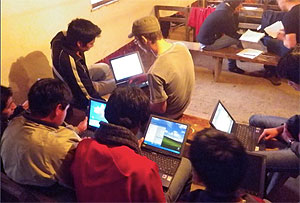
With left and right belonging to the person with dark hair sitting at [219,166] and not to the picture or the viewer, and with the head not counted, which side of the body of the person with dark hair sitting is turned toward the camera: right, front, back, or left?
back

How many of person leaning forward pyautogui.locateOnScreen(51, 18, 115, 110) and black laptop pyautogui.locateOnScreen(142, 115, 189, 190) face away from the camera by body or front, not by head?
0

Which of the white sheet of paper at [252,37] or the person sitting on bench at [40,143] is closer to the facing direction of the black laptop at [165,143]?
the person sitting on bench

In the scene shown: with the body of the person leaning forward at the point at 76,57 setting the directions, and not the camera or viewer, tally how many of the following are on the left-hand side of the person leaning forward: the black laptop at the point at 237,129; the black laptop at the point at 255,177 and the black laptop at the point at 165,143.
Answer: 0

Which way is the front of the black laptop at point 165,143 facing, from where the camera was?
facing the viewer

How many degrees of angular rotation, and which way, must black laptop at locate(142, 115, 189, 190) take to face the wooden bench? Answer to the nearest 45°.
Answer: approximately 135° to its left

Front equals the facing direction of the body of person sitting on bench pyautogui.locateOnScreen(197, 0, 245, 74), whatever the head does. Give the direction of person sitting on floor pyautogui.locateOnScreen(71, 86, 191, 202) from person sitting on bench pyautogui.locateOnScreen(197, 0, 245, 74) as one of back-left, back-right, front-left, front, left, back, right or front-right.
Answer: right

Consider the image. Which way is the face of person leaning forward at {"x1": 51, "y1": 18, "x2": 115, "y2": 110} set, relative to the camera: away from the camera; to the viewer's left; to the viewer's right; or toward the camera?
to the viewer's right

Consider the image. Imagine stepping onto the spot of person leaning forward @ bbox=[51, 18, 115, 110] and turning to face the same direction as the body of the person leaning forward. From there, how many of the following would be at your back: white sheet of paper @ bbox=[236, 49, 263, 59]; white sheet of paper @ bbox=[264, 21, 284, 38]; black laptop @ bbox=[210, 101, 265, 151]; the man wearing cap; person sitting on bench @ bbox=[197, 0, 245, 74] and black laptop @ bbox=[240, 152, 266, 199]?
0

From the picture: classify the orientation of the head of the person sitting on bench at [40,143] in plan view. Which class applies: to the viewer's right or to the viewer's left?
to the viewer's right

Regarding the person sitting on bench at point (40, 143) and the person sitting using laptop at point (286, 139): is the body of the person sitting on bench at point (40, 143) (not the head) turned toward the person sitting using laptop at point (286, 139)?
no

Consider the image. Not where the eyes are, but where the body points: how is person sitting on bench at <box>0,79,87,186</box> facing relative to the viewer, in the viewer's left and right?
facing away from the viewer and to the right of the viewer

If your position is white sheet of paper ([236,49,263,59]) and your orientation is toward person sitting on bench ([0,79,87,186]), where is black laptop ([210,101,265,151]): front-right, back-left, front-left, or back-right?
front-left

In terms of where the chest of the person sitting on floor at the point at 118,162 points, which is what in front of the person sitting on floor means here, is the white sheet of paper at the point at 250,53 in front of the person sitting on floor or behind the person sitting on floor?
in front

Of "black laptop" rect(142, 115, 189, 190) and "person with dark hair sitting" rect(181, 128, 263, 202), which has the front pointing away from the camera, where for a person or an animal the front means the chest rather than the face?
the person with dark hair sitting
